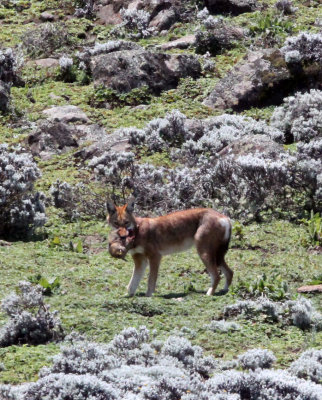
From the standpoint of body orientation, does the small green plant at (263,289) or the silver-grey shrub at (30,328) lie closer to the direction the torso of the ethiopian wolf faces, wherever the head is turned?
the silver-grey shrub

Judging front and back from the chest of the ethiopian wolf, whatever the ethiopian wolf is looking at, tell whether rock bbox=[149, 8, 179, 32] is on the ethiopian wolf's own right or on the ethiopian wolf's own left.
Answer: on the ethiopian wolf's own right

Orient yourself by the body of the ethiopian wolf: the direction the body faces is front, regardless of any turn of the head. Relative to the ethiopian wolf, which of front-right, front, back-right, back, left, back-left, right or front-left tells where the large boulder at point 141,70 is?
right

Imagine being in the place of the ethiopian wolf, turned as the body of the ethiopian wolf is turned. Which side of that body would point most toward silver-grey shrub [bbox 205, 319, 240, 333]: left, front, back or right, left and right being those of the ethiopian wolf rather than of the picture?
left

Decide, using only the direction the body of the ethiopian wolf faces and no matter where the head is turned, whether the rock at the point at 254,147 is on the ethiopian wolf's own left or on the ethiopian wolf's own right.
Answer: on the ethiopian wolf's own right

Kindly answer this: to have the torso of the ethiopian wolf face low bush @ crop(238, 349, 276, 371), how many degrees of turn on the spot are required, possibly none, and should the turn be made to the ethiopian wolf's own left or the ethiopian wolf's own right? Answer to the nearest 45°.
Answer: approximately 90° to the ethiopian wolf's own left

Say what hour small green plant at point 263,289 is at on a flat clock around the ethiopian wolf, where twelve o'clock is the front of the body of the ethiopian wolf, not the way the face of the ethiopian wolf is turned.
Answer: The small green plant is roughly at 7 o'clock from the ethiopian wolf.

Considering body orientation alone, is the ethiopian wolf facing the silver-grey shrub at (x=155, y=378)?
no

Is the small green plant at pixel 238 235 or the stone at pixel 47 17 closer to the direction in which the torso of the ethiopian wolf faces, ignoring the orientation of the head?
the stone

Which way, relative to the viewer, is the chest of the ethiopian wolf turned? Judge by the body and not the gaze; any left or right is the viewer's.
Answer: facing to the left of the viewer

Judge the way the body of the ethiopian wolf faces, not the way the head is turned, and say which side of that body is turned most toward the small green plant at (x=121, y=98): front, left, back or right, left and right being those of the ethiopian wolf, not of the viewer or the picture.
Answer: right

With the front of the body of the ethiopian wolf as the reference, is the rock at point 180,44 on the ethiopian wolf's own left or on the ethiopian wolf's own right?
on the ethiopian wolf's own right

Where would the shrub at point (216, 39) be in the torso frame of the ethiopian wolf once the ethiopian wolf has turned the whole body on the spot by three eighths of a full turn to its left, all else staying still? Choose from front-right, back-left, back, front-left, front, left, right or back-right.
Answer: back-left

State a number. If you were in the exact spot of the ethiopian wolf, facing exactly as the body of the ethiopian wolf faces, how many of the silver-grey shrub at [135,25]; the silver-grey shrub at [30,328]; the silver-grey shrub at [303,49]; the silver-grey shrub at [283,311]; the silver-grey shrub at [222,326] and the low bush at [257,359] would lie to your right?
2

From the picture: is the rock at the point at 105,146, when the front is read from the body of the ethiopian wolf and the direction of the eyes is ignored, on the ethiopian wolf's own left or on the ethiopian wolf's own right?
on the ethiopian wolf's own right

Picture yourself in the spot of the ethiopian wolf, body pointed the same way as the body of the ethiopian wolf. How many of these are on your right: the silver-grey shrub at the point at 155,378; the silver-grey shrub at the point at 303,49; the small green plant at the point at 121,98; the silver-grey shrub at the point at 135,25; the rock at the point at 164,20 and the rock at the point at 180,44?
5

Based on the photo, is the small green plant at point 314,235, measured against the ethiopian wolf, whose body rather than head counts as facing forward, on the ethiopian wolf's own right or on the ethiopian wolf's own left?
on the ethiopian wolf's own right

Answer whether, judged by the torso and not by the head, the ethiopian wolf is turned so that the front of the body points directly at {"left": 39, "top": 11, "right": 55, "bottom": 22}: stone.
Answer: no
